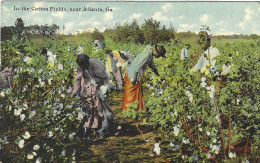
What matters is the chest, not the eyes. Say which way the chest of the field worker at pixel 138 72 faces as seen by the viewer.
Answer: to the viewer's right

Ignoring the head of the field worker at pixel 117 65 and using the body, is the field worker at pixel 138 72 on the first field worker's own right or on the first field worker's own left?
on the first field worker's own left

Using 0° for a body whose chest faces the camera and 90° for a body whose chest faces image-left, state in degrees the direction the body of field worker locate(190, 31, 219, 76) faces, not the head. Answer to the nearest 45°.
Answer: approximately 45°

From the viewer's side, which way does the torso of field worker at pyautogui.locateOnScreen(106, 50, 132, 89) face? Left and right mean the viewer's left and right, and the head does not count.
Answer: facing to the left of the viewer

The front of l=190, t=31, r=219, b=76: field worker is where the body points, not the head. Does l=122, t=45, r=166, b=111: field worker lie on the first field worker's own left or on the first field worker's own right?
on the first field worker's own right
